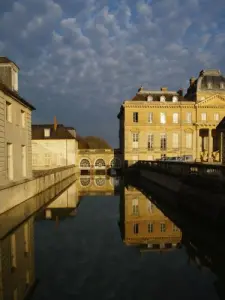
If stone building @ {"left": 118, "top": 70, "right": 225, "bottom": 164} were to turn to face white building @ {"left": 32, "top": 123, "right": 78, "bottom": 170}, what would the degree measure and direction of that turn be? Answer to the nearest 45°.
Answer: approximately 90° to its right

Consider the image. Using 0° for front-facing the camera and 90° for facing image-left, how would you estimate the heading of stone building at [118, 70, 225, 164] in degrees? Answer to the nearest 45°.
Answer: approximately 0°

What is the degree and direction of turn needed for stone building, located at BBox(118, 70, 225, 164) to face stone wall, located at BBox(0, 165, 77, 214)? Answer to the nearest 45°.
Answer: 0° — it already faces it

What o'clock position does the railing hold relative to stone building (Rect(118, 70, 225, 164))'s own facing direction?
The railing is roughly at 12 o'clock from the stone building.

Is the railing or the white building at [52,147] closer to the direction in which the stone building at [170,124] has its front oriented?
the railing
